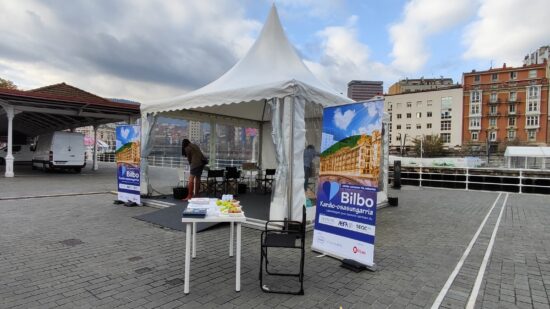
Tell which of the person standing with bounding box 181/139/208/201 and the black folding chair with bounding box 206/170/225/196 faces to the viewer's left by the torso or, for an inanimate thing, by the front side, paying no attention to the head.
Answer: the person standing

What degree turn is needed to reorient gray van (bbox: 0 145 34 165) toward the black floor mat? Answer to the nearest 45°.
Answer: approximately 90° to its left

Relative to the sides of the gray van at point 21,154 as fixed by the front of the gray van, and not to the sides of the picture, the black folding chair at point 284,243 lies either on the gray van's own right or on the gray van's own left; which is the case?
on the gray van's own left
